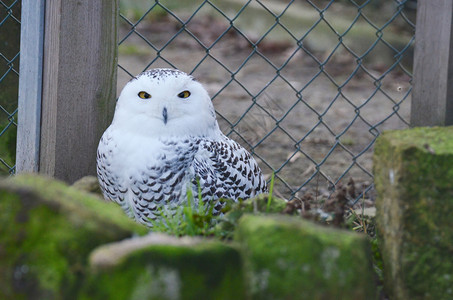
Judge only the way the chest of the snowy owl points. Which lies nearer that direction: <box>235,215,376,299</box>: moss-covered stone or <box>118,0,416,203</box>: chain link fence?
the moss-covered stone

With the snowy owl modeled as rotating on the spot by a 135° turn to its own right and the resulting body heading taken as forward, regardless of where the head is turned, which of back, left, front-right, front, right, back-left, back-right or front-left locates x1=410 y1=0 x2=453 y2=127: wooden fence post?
right

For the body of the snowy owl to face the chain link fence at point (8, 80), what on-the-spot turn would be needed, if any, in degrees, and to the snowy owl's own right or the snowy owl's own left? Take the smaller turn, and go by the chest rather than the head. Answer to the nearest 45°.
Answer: approximately 90° to the snowy owl's own right

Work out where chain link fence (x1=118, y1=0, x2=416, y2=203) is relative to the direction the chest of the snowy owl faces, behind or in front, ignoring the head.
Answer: behind

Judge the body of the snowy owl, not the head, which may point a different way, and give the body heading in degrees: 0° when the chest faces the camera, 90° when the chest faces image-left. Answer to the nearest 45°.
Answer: approximately 45°

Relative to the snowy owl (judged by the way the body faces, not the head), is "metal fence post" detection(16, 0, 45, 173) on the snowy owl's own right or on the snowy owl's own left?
on the snowy owl's own right

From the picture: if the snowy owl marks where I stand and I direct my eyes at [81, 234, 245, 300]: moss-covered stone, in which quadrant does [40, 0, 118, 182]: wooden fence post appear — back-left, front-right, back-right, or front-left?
back-right
